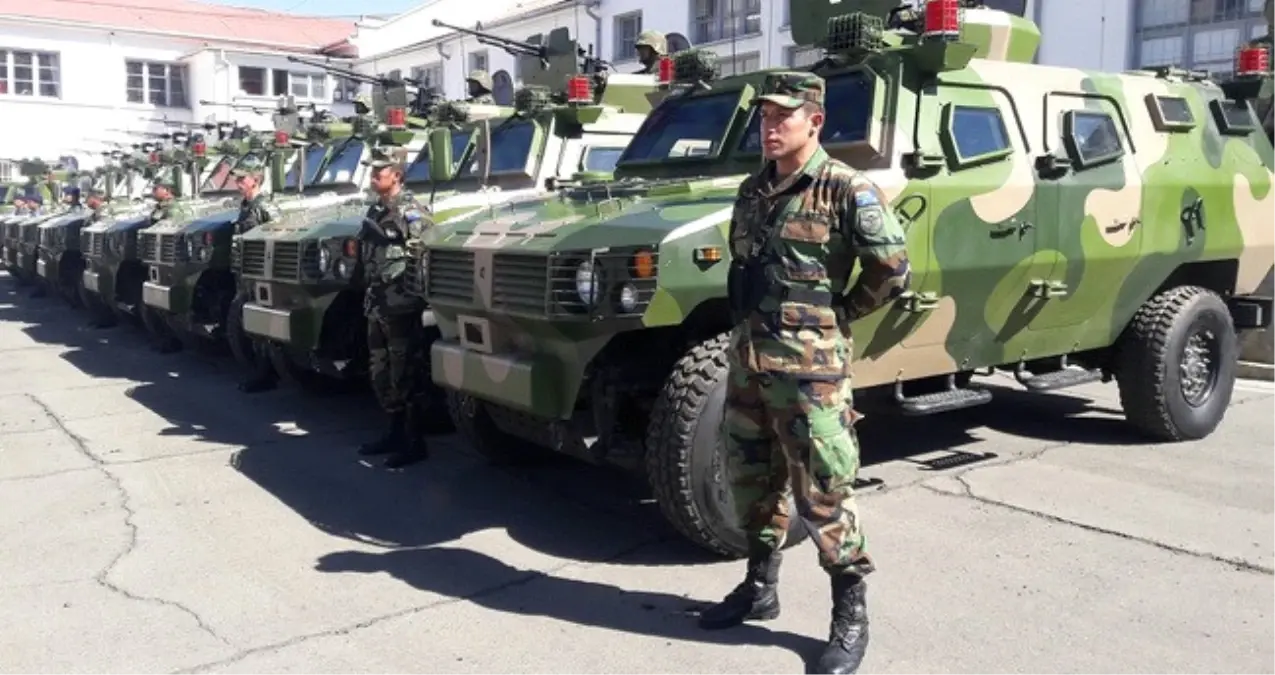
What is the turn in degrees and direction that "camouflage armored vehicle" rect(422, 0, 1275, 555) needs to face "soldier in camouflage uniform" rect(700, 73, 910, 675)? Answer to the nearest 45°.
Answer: approximately 45° to its left

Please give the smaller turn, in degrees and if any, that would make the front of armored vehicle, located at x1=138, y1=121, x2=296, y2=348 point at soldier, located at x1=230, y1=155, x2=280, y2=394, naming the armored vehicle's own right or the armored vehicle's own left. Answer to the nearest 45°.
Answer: approximately 90° to the armored vehicle's own left

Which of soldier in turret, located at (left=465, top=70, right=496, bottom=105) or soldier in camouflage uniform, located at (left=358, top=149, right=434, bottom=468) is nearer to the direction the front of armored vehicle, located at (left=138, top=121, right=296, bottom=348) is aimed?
the soldier in camouflage uniform

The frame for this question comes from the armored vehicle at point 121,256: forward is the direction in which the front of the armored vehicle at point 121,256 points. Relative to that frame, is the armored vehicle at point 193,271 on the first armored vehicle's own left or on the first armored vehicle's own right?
on the first armored vehicle's own left

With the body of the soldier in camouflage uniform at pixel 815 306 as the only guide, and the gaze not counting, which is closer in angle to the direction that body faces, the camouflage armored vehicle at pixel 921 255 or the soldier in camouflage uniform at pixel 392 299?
the soldier in camouflage uniform

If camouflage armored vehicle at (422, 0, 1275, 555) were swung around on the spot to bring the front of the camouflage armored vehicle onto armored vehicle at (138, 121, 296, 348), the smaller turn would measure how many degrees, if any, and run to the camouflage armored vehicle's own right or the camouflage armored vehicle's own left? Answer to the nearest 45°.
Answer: approximately 90° to the camouflage armored vehicle's own right
